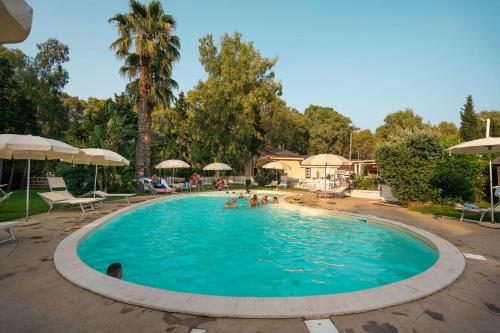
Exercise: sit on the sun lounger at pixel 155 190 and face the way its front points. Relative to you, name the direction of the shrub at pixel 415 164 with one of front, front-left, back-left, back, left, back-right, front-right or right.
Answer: front-right

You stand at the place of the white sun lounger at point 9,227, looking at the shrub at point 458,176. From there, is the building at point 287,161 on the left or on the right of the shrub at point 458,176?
left

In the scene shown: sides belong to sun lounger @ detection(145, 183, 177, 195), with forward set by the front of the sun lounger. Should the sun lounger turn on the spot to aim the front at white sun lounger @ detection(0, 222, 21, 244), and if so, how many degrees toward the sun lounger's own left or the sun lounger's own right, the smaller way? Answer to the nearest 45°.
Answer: approximately 90° to the sun lounger's own right

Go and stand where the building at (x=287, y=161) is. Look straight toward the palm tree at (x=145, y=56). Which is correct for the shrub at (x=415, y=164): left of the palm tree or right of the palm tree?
left

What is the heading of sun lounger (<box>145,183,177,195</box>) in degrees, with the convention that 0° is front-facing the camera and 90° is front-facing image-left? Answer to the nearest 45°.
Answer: approximately 270°

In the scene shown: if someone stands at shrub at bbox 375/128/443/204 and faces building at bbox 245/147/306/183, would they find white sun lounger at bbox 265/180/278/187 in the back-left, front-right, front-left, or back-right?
front-left

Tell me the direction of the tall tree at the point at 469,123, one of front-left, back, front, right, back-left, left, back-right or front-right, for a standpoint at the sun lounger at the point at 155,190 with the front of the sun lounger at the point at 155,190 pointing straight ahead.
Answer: front

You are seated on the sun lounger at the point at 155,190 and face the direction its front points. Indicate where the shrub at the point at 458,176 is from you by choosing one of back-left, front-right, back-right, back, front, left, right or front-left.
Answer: front-right

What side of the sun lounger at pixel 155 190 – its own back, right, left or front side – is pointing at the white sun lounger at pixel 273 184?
front

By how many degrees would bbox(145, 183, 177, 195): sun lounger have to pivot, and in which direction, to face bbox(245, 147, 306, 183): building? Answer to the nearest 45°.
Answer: approximately 45° to its left
